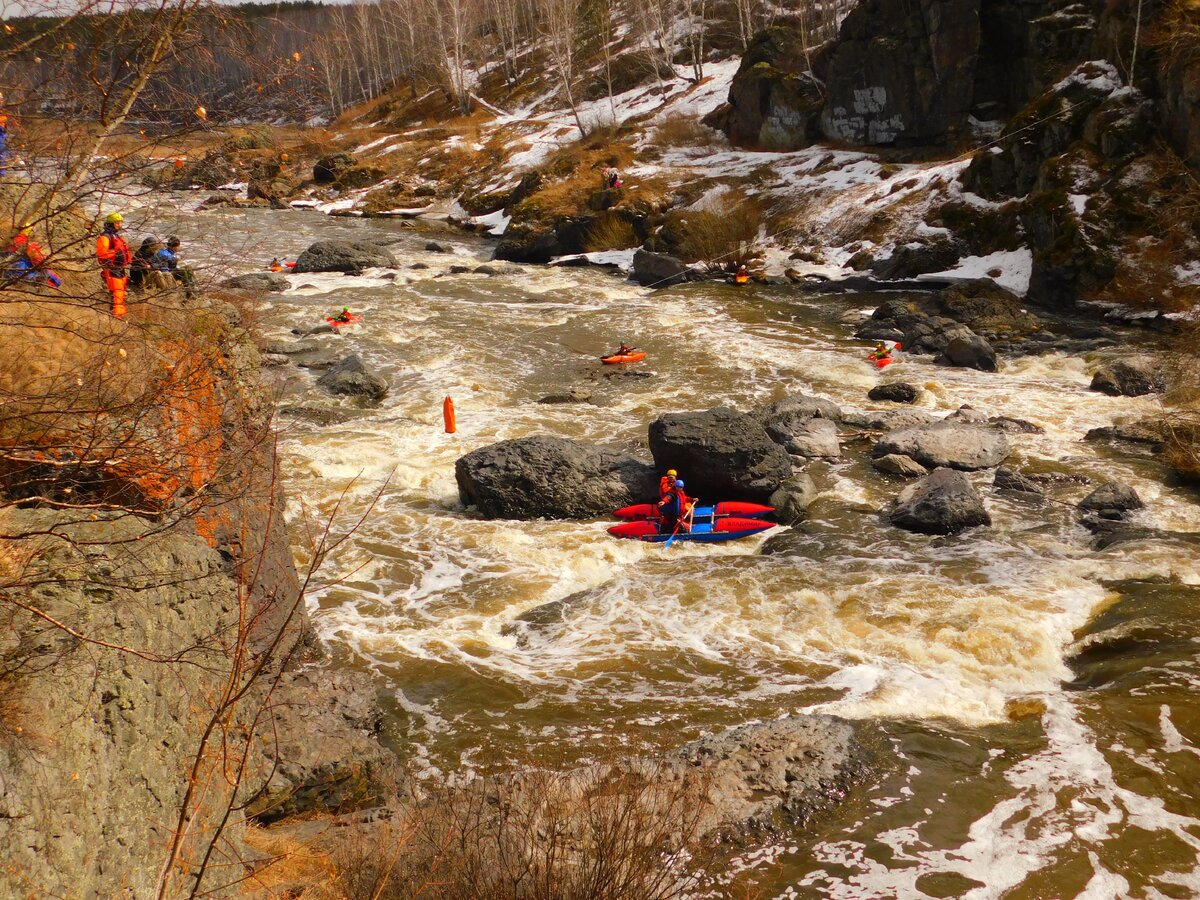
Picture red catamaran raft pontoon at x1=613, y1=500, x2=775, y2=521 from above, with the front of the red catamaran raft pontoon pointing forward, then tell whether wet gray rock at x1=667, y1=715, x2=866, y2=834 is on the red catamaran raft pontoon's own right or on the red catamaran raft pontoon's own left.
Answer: on the red catamaran raft pontoon's own right

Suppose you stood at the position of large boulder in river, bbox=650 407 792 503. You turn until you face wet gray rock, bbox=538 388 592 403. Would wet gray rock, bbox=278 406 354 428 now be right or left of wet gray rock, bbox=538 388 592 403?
left

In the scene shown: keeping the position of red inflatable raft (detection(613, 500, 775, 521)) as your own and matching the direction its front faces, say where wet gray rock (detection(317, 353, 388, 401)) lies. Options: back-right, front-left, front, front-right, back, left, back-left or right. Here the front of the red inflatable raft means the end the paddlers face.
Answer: back-left

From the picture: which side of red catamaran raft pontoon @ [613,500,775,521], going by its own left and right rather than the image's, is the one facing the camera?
right

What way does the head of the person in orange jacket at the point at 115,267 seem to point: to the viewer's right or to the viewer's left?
to the viewer's right

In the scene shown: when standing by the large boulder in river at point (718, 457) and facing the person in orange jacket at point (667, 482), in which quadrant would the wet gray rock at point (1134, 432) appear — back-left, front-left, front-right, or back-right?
back-left

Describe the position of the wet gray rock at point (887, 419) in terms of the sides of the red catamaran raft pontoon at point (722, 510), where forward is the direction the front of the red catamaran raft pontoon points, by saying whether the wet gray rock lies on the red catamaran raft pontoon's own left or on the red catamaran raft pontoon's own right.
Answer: on the red catamaran raft pontoon's own left
